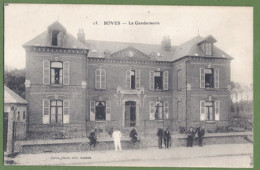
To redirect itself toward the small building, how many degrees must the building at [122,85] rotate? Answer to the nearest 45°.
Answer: approximately 45° to its right

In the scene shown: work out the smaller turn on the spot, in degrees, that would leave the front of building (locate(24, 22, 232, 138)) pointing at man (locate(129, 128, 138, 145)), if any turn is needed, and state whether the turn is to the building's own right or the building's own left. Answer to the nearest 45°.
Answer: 0° — it already faces them

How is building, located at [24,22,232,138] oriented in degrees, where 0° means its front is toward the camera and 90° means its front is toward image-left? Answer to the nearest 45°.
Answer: approximately 0°
